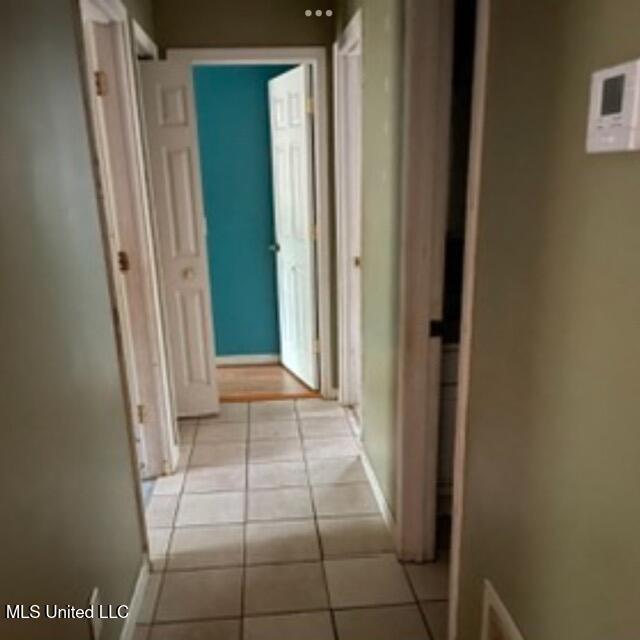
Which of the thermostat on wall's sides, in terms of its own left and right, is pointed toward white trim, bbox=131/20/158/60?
right

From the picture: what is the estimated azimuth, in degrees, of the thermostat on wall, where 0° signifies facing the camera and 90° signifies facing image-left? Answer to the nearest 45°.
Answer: approximately 45°

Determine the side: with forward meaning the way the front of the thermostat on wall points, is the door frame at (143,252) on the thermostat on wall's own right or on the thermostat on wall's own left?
on the thermostat on wall's own right

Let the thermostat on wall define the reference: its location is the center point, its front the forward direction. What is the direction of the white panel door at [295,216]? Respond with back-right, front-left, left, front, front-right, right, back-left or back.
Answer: right
